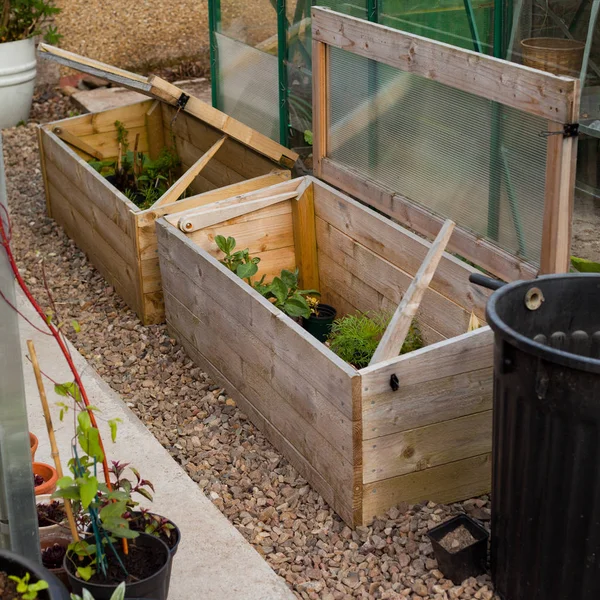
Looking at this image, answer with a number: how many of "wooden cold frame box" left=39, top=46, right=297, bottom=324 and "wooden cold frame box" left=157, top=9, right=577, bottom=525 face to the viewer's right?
0

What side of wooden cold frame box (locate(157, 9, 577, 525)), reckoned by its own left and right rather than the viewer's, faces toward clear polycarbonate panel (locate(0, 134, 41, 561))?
front

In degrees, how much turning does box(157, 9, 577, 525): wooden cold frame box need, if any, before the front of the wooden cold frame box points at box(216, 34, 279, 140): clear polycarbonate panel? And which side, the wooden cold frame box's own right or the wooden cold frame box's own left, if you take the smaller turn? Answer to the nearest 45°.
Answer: approximately 135° to the wooden cold frame box's own right

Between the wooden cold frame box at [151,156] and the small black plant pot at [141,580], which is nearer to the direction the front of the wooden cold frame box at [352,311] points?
the small black plant pot

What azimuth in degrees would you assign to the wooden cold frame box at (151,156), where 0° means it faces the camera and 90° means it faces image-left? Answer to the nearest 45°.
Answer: approximately 45°

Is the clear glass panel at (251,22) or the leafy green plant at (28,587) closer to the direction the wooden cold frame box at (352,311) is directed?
the leafy green plant

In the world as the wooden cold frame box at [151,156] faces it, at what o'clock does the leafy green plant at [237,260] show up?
The leafy green plant is roughly at 10 o'clock from the wooden cold frame box.

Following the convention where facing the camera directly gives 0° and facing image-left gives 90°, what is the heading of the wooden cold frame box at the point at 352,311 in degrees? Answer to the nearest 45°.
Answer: approximately 45°

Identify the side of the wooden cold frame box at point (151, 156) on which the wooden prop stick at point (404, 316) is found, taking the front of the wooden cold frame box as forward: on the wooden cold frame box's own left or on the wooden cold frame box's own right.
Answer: on the wooden cold frame box's own left

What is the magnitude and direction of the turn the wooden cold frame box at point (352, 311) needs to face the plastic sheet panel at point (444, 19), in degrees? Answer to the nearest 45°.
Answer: approximately 135° to its right

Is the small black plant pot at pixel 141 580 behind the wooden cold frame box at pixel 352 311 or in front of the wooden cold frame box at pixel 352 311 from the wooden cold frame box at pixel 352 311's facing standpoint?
in front

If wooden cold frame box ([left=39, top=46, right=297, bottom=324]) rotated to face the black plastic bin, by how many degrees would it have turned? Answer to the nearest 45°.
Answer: approximately 45° to its left

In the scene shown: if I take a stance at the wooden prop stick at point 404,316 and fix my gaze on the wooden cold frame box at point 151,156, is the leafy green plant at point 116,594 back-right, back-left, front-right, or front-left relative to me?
back-left
